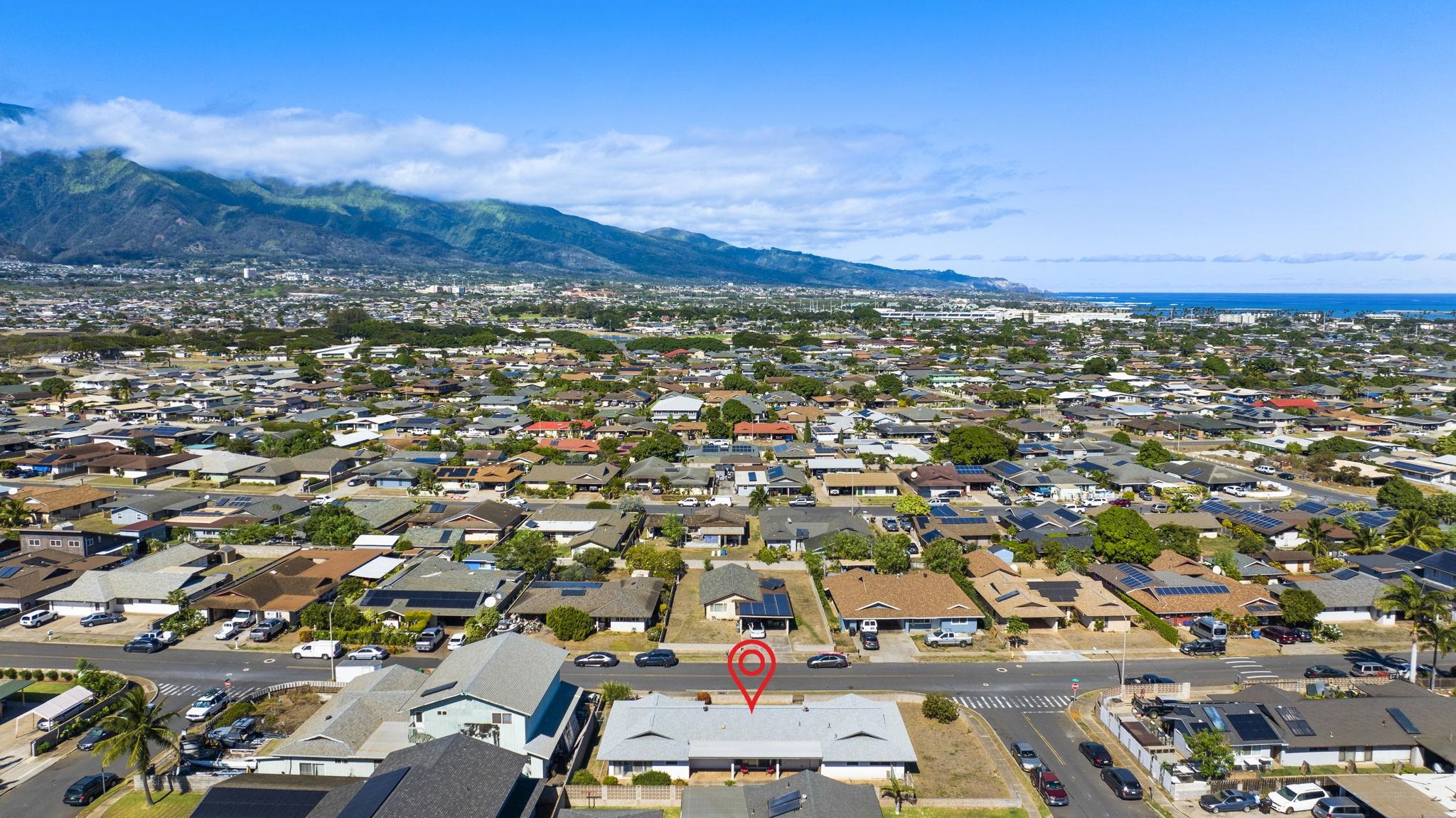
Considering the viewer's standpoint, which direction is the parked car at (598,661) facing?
facing to the left of the viewer

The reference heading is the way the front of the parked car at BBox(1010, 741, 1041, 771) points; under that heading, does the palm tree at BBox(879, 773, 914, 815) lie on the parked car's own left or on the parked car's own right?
on the parked car's own right

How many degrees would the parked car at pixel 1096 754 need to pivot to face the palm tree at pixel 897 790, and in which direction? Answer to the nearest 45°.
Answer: approximately 90° to its left

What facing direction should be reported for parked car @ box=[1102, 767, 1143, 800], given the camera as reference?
facing away from the viewer and to the left of the viewer

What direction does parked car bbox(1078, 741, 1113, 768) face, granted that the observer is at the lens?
facing away from the viewer and to the left of the viewer

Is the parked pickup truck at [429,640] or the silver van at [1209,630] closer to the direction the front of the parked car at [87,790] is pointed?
the parked pickup truck

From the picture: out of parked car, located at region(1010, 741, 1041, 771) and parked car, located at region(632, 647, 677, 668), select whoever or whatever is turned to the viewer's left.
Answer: parked car, located at region(632, 647, 677, 668)

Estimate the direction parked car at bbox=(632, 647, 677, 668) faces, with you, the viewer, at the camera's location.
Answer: facing to the left of the viewer

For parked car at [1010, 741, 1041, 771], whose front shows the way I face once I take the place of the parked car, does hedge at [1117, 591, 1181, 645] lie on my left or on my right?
on my left

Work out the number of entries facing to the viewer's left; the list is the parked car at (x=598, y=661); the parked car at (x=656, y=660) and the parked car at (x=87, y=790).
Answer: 2
